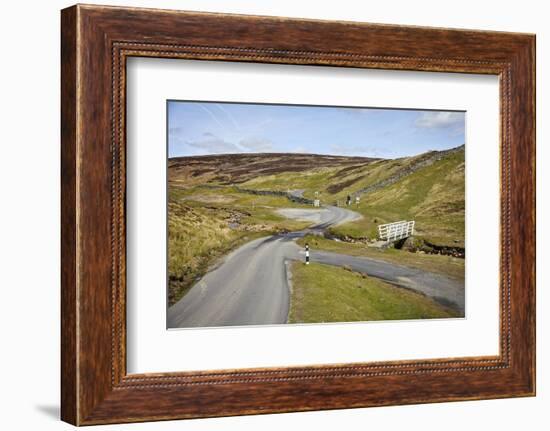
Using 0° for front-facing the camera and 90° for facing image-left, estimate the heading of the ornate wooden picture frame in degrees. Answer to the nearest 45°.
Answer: approximately 315°
